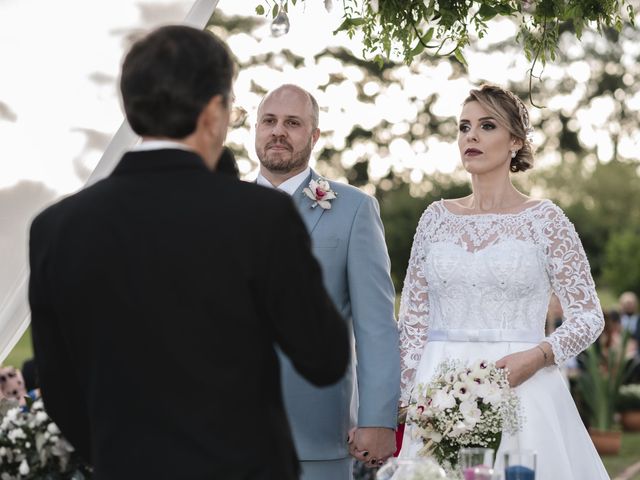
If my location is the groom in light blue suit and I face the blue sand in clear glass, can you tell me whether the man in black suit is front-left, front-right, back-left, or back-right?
front-right

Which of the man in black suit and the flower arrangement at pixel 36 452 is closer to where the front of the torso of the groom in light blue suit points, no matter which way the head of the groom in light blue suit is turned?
the man in black suit

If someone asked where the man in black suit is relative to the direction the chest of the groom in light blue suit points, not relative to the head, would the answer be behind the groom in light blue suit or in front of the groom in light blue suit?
in front

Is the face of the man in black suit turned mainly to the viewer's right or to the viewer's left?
to the viewer's right

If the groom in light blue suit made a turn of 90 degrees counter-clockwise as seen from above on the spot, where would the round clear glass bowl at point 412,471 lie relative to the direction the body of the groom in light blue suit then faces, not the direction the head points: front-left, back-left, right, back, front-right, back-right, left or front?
front-right

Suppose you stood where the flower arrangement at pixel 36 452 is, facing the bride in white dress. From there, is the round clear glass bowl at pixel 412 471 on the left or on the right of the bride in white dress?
right

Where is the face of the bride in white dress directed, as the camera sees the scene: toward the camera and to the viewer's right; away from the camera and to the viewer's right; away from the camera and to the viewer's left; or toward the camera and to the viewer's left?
toward the camera and to the viewer's left

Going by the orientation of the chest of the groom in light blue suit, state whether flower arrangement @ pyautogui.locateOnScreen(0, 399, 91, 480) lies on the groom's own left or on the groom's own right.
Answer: on the groom's own right

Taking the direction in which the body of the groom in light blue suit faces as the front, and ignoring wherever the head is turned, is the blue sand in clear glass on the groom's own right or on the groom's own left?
on the groom's own left

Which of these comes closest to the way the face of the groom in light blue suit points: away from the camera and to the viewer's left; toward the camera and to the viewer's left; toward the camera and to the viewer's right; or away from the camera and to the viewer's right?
toward the camera and to the viewer's left

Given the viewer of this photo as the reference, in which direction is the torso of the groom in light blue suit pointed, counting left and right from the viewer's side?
facing the viewer and to the left of the viewer

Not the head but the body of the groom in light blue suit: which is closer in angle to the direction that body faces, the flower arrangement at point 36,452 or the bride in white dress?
the flower arrangement
